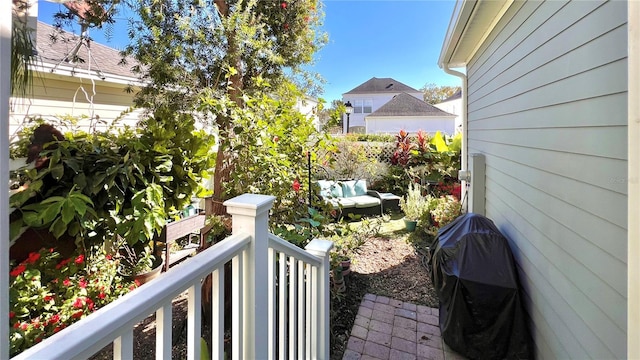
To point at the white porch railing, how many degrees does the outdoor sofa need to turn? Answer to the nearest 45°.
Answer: approximately 45° to its right

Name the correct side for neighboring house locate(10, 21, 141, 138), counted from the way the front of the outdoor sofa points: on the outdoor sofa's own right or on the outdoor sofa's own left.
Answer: on the outdoor sofa's own right

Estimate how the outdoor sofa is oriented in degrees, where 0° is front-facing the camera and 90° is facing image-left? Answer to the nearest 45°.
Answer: approximately 315°

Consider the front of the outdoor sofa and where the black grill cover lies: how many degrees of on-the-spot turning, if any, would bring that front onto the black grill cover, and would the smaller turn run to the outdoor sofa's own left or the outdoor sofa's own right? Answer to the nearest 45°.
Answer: approximately 45° to the outdoor sofa's own right

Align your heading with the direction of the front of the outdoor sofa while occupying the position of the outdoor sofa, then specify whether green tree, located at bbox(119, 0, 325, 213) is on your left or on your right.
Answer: on your right

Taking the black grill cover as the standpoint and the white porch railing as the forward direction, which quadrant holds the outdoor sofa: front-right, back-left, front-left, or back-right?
back-right
